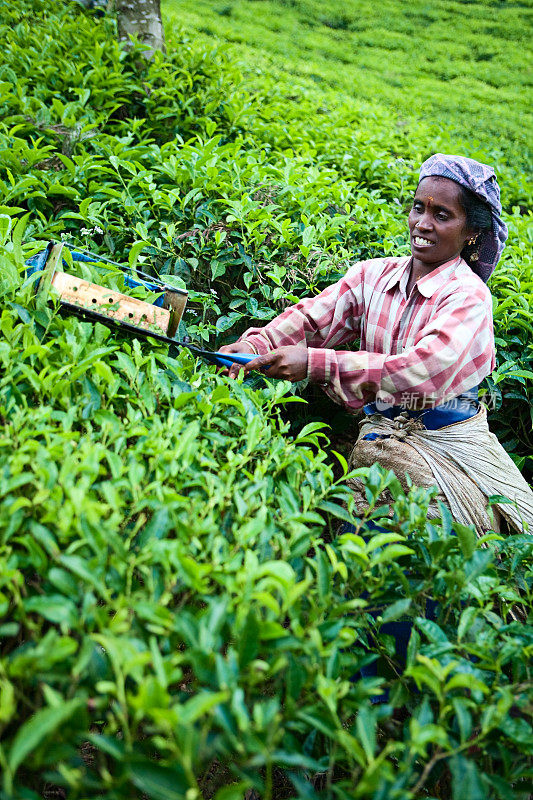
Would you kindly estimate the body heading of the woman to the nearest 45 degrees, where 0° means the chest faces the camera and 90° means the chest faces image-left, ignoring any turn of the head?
approximately 45°

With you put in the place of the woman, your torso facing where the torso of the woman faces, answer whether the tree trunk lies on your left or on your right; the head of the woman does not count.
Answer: on your right
